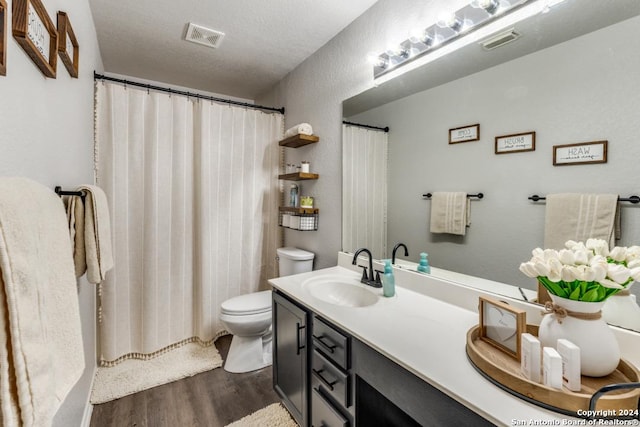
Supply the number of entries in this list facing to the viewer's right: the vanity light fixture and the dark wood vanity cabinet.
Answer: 0

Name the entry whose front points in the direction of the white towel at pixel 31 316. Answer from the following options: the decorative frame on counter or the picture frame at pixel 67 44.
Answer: the decorative frame on counter

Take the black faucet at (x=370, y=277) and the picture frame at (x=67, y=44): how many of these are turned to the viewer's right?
1

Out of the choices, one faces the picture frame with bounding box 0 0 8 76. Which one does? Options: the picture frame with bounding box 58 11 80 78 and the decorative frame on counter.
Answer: the decorative frame on counter

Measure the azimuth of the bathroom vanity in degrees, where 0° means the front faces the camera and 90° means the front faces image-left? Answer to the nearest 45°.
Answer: approximately 45°

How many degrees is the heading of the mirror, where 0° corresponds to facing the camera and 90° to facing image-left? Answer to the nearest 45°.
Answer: approximately 45°

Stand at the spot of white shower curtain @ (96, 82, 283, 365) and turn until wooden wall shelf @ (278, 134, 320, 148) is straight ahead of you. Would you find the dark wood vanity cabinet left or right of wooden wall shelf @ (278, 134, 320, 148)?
right

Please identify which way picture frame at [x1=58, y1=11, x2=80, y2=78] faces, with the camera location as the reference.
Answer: facing to the right of the viewer
